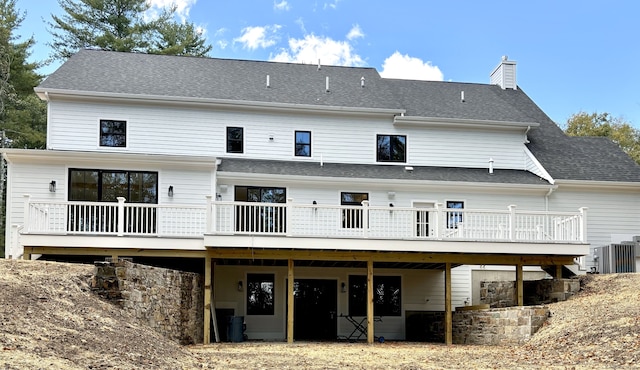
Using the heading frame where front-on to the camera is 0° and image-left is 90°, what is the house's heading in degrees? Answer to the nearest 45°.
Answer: approximately 180°

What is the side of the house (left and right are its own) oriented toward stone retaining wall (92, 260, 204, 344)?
back

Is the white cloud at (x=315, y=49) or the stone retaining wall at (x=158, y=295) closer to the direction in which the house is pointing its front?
the white cloud

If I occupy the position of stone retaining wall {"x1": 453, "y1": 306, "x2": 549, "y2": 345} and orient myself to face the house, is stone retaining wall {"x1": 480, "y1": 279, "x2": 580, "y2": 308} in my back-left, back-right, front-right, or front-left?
front-right

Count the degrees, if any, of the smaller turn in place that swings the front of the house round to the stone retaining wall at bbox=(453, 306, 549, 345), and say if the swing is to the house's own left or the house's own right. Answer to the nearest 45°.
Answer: approximately 135° to the house's own right

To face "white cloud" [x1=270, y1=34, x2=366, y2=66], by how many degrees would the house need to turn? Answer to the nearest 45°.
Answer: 0° — it already faces it
